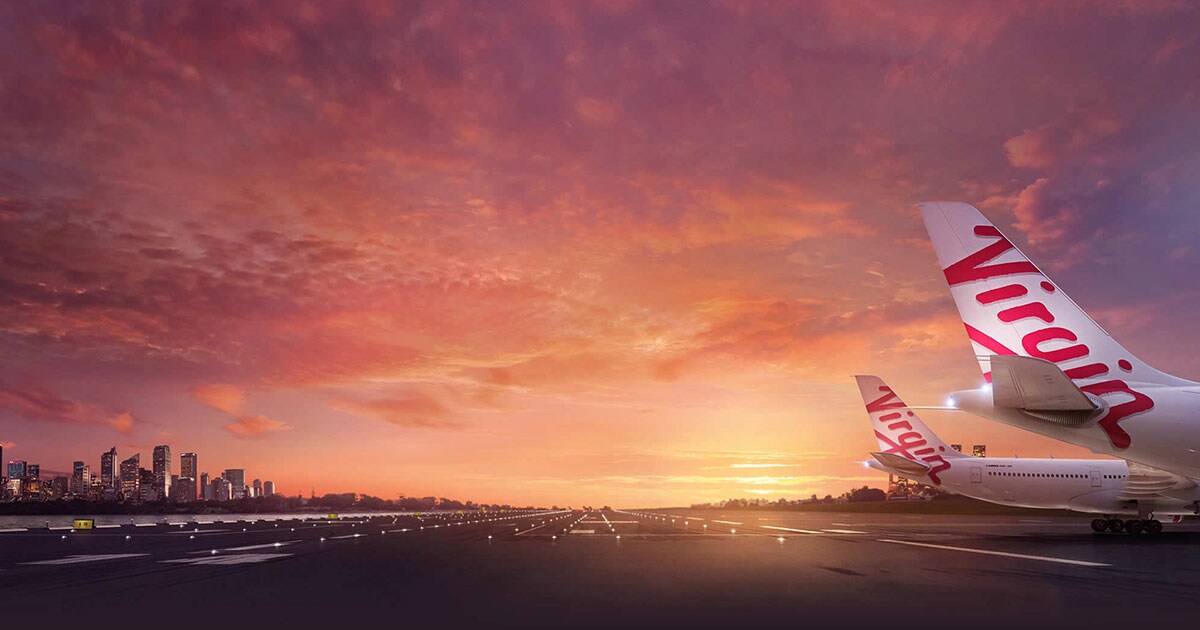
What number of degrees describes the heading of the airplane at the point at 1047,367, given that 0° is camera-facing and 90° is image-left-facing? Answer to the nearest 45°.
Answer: approximately 270°
